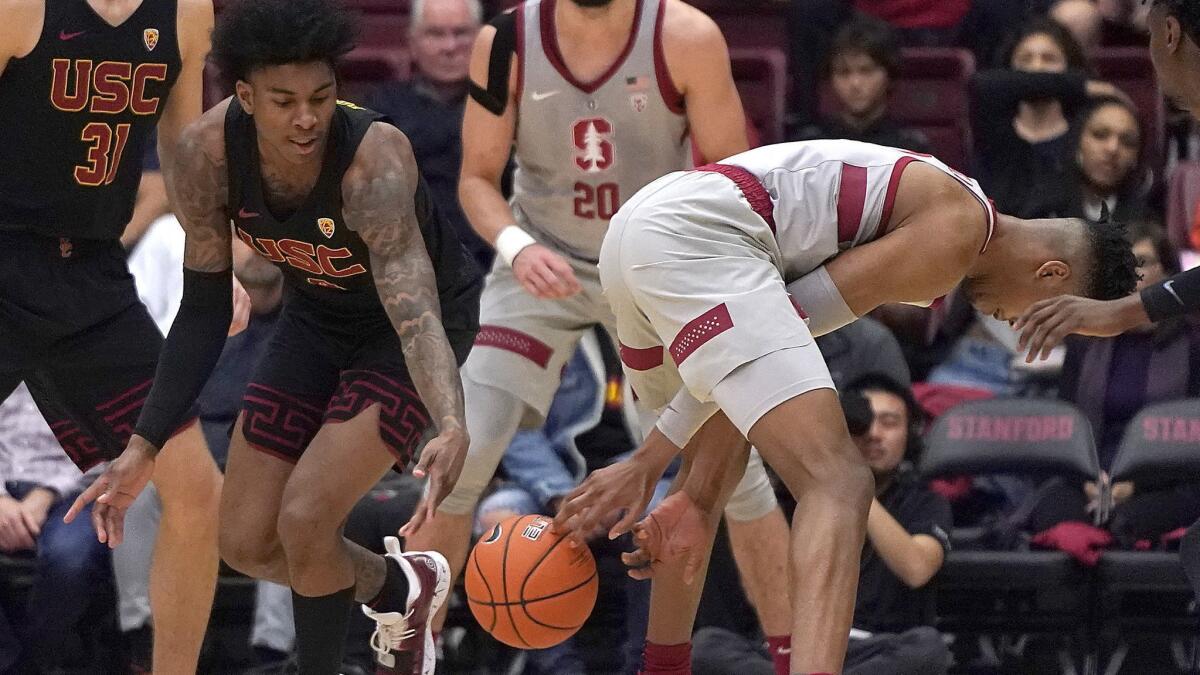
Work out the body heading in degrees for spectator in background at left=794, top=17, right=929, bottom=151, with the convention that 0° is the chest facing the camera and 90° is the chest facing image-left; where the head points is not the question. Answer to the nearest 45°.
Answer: approximately 0°

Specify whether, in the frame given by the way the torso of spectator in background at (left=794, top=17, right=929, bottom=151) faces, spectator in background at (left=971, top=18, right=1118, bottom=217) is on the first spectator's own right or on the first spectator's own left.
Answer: on the first spectator's own left

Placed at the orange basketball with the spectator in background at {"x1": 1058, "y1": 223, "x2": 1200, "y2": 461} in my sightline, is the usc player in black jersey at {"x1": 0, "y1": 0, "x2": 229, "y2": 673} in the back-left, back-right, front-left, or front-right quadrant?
back-left

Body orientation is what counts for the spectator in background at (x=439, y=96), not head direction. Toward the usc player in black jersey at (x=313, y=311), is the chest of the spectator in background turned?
yes

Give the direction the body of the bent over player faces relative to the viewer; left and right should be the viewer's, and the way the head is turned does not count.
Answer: facing to the right of the viewer

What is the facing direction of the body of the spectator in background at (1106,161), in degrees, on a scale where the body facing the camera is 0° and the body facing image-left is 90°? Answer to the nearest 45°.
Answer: approximately 0°

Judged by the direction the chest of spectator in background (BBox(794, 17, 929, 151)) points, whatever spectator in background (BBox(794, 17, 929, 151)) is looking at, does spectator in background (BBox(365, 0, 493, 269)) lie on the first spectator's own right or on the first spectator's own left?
on the first spectator's own right

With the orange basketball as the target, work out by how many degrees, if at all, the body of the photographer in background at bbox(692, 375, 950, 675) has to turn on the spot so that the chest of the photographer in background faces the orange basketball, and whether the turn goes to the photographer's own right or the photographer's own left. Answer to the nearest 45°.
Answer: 0° — they already face it
